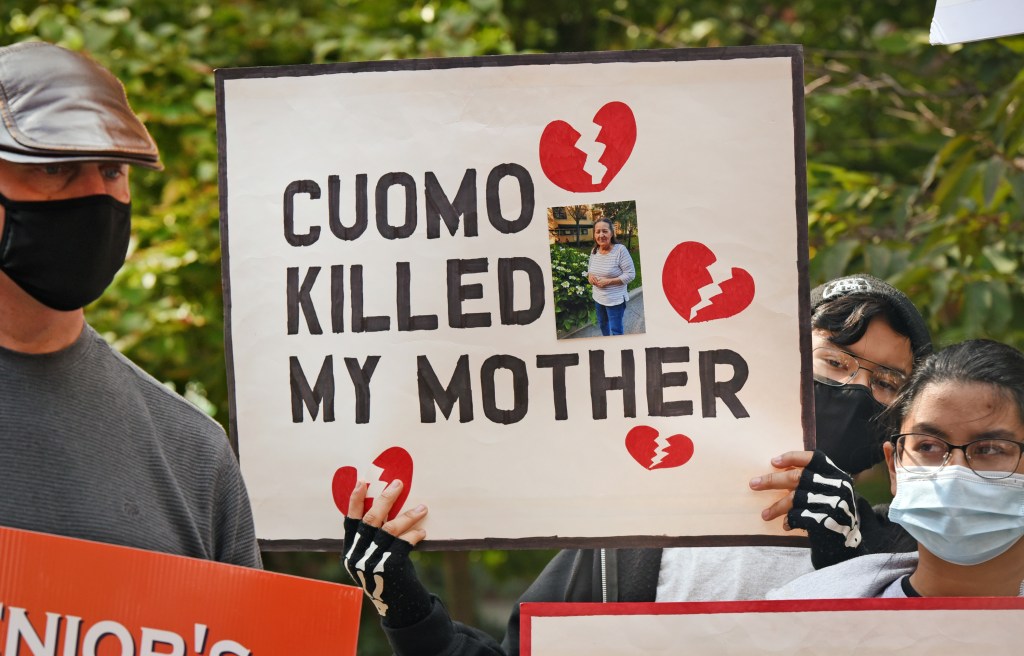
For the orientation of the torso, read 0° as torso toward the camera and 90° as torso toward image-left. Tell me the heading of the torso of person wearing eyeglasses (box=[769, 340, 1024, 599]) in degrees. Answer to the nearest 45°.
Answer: approximately 0°

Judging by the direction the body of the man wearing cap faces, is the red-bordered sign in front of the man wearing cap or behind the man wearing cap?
in front

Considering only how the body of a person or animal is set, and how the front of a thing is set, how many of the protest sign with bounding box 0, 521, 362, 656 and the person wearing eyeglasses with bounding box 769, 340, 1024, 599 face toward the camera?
2

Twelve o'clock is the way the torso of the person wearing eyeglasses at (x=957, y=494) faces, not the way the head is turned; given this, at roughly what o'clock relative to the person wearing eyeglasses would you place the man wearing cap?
The man wearing cap is roughly at 2 o'clock from the person wearing eyeglasses.

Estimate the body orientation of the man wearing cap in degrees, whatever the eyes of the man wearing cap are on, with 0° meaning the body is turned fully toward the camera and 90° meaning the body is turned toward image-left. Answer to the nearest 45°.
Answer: approximately 315°

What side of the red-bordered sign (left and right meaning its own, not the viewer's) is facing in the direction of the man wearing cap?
right

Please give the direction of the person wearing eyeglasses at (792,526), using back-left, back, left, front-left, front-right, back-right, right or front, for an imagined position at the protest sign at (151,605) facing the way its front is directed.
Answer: left

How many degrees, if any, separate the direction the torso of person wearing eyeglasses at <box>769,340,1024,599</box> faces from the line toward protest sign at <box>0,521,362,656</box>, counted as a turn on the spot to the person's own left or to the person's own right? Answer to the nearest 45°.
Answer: approximately 45° to the person's own right

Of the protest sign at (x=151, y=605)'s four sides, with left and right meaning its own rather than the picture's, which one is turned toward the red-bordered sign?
left

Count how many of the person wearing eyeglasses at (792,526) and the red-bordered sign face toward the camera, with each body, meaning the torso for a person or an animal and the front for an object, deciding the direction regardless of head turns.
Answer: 2
